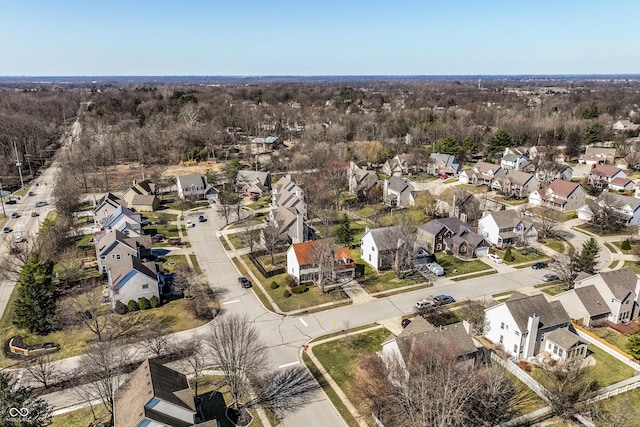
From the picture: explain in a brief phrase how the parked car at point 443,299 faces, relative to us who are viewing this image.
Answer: facing away from the viewer and to the right of the viewer

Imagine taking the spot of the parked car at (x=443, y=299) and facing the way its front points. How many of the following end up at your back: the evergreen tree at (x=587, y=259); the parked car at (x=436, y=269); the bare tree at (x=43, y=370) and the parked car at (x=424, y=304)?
2

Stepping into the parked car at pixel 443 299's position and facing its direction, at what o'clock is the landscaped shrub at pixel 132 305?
The landscaped shrub is roughly at 7 o'clock from the parked car.

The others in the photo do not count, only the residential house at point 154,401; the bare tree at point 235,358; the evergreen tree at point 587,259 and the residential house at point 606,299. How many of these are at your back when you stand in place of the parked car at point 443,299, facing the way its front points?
2

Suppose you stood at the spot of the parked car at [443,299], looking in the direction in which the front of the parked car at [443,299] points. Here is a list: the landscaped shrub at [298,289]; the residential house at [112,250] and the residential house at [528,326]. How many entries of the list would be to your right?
1

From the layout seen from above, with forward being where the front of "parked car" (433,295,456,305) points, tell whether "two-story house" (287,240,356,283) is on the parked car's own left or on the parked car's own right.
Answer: on the parked car's own left

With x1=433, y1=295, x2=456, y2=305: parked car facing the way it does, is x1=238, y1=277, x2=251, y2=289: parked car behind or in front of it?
behind

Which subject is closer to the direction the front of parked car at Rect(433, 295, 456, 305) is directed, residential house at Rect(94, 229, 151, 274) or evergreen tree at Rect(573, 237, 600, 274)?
the evergreen tree

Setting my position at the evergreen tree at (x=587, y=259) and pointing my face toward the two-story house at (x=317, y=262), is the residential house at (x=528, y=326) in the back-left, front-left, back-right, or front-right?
front-left

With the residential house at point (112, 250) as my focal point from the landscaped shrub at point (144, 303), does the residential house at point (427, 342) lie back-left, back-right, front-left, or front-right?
back-right

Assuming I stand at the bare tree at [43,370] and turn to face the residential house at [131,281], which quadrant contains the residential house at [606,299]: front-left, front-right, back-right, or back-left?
front-right

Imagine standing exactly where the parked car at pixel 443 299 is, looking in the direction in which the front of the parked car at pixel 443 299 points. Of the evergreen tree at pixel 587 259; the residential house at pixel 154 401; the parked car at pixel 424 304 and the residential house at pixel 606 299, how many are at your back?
2

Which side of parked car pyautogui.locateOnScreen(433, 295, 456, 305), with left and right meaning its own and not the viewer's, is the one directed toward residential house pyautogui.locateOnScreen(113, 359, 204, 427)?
back

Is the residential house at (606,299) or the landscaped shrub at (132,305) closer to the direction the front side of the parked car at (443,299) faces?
the residential house

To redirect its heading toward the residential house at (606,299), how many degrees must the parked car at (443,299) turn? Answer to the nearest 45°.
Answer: approximately 45° to its right

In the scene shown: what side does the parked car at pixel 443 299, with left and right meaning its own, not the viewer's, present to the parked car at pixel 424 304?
back

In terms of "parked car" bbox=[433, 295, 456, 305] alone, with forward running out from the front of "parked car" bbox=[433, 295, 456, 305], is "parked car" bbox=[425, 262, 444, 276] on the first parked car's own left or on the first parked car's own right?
on the first parked car's own left
